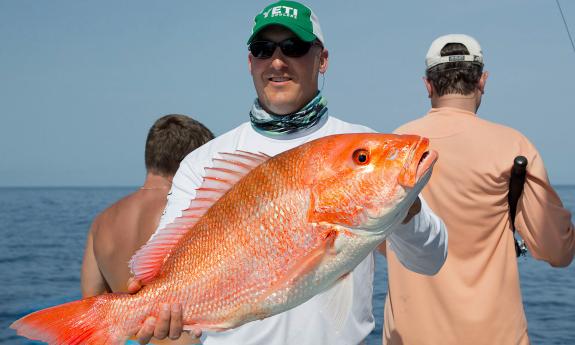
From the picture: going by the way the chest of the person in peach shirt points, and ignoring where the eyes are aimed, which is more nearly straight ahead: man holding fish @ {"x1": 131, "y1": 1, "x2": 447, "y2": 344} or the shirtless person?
the shirtless person

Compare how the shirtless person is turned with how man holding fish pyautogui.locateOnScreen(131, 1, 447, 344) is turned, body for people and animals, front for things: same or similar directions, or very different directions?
very different directions

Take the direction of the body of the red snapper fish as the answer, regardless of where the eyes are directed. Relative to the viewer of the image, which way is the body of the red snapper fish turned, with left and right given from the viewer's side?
facing to the right of the viewer

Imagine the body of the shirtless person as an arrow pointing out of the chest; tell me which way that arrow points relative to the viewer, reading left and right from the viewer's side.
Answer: facing away from the viewer

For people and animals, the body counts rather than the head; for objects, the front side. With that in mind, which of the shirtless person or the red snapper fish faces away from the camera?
the shirtless person

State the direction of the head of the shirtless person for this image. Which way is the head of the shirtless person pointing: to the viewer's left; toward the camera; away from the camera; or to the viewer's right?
away from the camera

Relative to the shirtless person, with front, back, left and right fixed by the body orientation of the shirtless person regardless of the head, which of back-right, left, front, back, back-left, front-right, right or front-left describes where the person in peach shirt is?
back-right

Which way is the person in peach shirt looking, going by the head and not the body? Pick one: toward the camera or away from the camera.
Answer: away from the camera

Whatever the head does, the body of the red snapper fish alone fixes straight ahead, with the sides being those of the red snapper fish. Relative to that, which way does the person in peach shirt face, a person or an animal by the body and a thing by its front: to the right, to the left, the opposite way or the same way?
to the left

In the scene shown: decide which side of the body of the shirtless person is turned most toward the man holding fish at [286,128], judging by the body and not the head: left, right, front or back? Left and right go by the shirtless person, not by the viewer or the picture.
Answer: back

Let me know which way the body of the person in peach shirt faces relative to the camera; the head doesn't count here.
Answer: away from the camera

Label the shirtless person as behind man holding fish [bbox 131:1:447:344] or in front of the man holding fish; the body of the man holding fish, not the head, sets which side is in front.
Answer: behind
